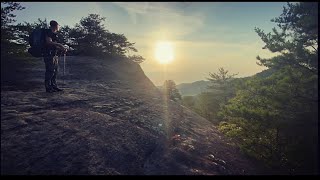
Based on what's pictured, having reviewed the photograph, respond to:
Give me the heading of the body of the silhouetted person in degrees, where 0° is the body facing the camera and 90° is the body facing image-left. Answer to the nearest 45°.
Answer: approximately 270°
